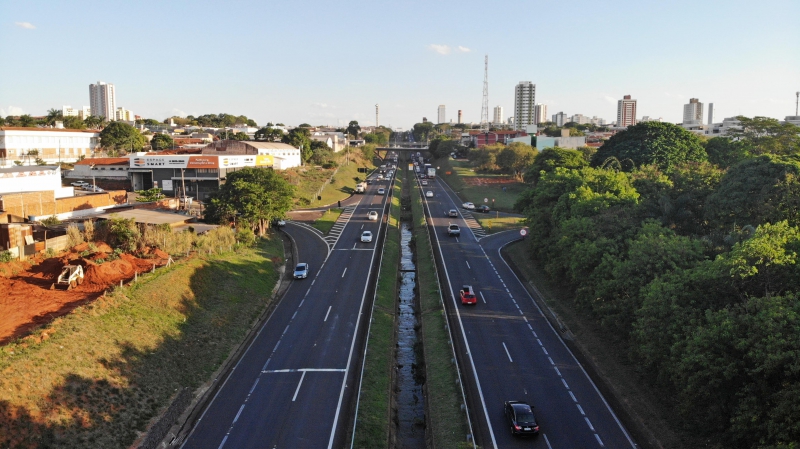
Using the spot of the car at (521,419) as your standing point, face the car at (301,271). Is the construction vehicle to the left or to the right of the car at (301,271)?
left

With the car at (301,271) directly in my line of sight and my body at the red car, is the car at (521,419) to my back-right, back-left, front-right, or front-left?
back-left

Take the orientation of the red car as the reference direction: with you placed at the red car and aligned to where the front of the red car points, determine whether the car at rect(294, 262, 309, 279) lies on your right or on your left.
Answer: on your left

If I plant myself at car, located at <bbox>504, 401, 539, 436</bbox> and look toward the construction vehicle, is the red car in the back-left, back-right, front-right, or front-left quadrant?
front-right

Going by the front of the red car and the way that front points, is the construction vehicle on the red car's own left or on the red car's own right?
on the red car's own left

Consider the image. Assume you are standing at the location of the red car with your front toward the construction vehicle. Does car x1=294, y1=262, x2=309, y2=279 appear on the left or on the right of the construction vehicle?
right

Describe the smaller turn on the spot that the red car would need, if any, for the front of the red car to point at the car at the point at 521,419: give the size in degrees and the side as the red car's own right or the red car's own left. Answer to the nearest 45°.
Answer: approximately 180°

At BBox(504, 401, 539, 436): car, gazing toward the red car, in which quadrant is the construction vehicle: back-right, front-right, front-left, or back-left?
front-left

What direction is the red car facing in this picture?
away from the camera
